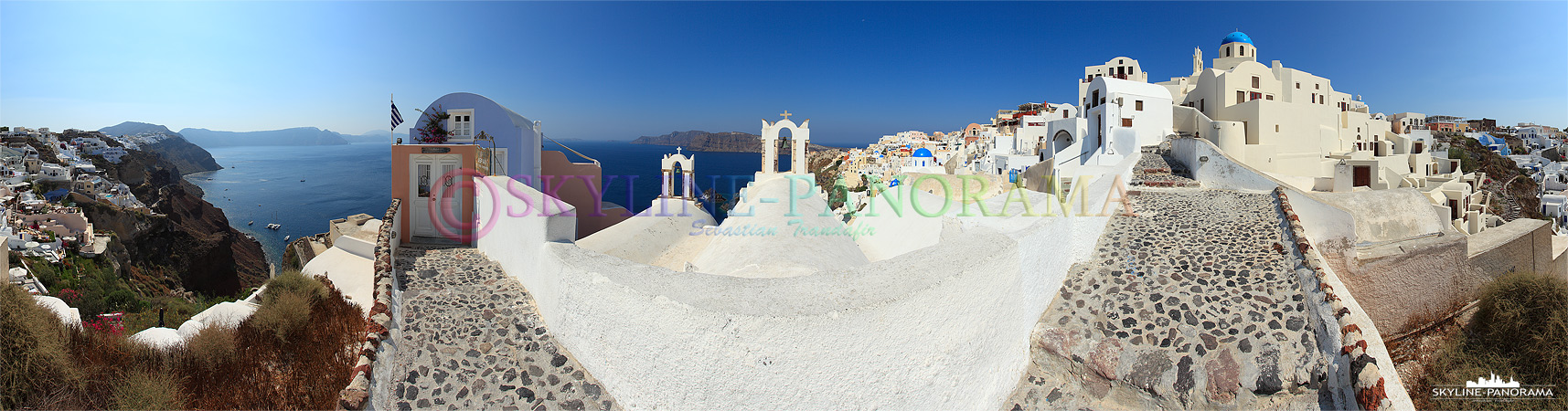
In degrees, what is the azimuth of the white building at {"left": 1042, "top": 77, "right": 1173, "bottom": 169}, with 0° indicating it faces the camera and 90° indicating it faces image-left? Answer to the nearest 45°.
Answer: approximately 45°

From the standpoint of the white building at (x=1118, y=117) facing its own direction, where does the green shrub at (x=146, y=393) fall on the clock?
The green shrub is roughly at 11 o'clock from the white building.

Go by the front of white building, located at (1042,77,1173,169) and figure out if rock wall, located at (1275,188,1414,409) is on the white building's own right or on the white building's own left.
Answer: on the white building's own left
